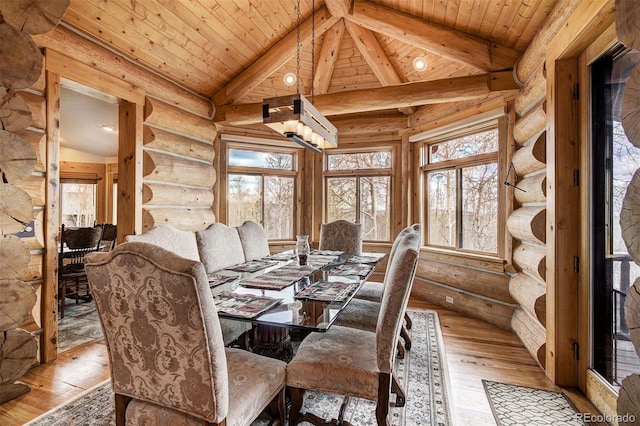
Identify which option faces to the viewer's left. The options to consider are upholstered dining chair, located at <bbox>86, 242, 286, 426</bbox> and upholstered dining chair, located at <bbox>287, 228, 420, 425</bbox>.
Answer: upholstered dining chair, located at <bbox>287, 228, 420, 425</bbox>

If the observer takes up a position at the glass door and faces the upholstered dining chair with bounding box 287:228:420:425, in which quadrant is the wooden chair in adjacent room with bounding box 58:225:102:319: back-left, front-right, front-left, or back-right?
front-right

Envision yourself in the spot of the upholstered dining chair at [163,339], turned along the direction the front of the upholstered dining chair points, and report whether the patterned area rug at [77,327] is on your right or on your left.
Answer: on your left

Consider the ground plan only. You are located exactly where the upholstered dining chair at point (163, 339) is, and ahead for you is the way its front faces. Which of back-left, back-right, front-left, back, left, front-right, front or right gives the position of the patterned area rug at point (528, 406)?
front-right

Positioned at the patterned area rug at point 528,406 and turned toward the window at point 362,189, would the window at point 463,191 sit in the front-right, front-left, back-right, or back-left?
front-right

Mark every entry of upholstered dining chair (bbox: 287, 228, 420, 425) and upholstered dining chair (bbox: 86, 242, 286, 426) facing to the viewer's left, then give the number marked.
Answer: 1

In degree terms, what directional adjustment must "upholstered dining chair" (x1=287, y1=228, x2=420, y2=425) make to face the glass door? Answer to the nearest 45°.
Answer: approximately 180°

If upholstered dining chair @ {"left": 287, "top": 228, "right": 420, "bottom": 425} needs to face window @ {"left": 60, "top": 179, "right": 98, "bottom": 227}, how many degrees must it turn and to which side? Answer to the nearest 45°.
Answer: approximately 45° to its right

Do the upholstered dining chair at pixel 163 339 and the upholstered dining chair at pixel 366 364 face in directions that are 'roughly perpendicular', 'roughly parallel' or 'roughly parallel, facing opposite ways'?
roughly perpendicular

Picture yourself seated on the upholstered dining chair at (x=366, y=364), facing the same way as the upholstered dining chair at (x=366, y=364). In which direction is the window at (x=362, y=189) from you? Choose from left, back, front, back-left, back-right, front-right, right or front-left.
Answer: right

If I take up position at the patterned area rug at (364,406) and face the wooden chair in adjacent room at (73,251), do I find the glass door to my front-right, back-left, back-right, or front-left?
back-right

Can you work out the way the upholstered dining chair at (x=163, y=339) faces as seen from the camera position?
facing away from the viewer and to the right of the viewer

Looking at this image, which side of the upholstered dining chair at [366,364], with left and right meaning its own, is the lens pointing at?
left

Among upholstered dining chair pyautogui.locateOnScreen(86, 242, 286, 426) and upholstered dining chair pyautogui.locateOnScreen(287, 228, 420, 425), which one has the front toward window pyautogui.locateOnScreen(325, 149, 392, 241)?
upholstered dining chair pyautogui.locateOnScreen(86, 242, 286, 426)
